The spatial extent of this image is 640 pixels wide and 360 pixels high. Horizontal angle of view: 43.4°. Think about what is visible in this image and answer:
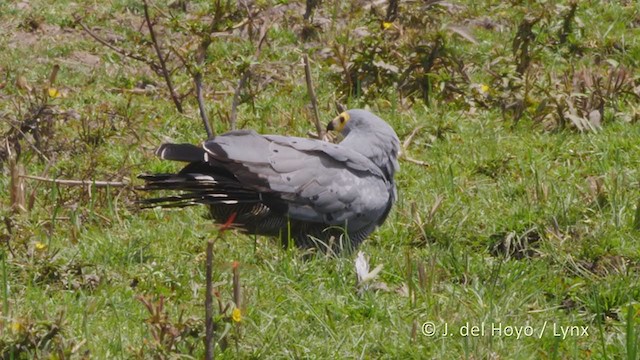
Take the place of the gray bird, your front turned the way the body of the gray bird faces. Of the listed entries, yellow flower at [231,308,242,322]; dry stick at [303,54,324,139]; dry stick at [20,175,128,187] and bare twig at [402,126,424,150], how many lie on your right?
1

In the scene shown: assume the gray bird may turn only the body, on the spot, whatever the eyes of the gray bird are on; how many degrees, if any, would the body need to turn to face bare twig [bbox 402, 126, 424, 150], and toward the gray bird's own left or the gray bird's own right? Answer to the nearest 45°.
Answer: approximately 45° to the gray bird's own left

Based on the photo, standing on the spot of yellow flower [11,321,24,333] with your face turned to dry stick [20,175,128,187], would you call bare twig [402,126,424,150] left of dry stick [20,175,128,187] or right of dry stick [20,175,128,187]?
right

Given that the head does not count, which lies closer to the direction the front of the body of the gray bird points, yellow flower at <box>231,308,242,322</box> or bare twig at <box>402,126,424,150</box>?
the bare twig

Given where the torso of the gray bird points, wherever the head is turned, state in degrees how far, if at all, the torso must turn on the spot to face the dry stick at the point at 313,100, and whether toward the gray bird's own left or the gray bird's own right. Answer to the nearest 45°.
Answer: approximately 90° to the gray bird's own left

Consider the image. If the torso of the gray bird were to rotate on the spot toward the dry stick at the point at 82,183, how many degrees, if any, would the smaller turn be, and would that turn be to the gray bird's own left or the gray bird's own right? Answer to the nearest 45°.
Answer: approximately 135° to the gray bird's own left

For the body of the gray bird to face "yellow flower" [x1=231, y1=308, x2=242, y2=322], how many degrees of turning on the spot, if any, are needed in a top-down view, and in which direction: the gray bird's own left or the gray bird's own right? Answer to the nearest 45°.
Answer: approximately 90° to the gray bird's own right

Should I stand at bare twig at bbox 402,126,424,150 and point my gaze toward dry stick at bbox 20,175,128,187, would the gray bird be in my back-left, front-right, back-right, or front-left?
front-left

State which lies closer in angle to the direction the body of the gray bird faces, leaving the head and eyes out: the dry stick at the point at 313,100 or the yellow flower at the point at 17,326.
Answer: the dry stick

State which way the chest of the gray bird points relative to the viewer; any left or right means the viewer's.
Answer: facing to the right of the viewer

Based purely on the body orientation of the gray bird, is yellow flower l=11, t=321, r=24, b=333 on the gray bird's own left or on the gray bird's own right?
on the gray bird's own right

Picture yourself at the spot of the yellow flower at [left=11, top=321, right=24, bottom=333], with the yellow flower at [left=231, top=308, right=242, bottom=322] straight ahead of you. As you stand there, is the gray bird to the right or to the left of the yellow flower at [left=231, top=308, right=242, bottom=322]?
left
